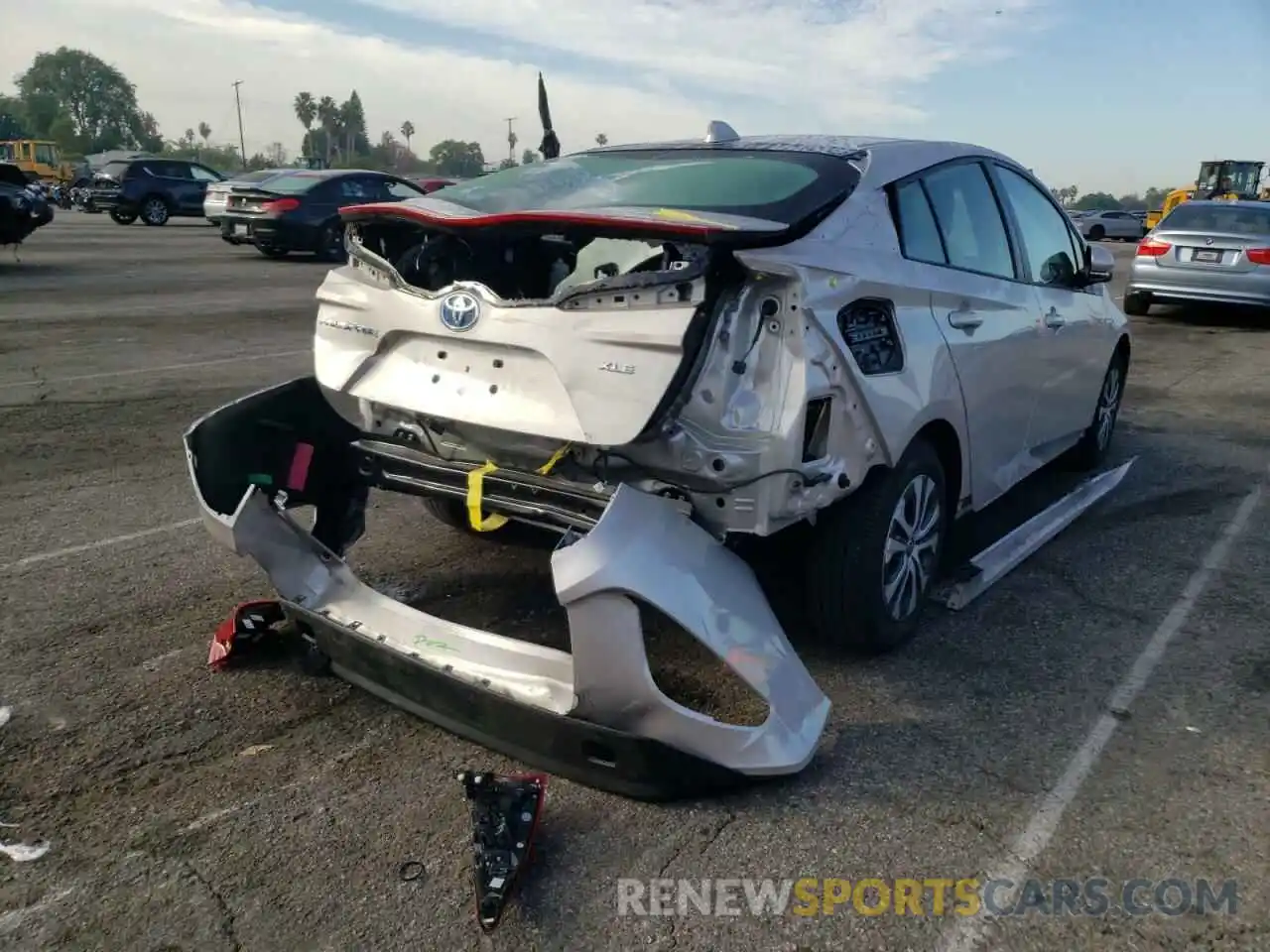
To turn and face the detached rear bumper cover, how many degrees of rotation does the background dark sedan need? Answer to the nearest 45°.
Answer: approximately 135° to its right

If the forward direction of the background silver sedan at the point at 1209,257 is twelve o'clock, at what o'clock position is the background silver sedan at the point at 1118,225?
the background silver sedan at the point at 1118,225 is roughly at 12 o'clock from the background silver sedan at the point at 1209,257.

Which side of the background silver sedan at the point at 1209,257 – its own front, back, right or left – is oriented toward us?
back

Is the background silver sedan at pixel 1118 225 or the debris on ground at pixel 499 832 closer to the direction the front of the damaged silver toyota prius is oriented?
the background silver sedan

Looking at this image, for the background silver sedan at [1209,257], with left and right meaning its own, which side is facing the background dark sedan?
left

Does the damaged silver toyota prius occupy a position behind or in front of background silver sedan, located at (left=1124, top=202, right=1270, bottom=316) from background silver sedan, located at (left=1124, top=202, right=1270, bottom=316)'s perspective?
behind

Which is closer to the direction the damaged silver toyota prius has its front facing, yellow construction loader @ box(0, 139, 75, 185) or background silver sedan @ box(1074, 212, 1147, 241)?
the background silver sedan

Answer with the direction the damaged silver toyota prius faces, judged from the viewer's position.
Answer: facing away from the viewer and to the right of the viewer

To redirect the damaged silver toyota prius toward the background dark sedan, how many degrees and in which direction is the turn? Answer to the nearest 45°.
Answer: approximately 45° to its left

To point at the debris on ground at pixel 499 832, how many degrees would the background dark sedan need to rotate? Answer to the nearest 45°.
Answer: approximately 135° to its right

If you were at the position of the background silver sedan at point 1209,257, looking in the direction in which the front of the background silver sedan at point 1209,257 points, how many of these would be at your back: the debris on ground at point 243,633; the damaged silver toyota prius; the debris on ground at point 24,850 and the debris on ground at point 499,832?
4

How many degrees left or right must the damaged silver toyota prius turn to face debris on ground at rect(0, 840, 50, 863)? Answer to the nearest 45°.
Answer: approximately 180°

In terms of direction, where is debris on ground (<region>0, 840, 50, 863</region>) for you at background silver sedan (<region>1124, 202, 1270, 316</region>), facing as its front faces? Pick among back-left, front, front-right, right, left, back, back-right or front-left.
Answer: back

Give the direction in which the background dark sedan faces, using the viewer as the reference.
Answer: facing away from the viewer and to the right of the viewer

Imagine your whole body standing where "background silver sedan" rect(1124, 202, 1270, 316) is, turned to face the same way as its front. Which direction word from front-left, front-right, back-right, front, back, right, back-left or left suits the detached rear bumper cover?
back

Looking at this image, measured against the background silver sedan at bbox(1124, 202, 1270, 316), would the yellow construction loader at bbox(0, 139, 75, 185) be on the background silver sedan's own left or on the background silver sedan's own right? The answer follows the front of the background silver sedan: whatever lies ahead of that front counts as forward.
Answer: on the background silver sedan's own left

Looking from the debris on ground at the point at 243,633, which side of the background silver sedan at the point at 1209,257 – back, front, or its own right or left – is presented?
back
